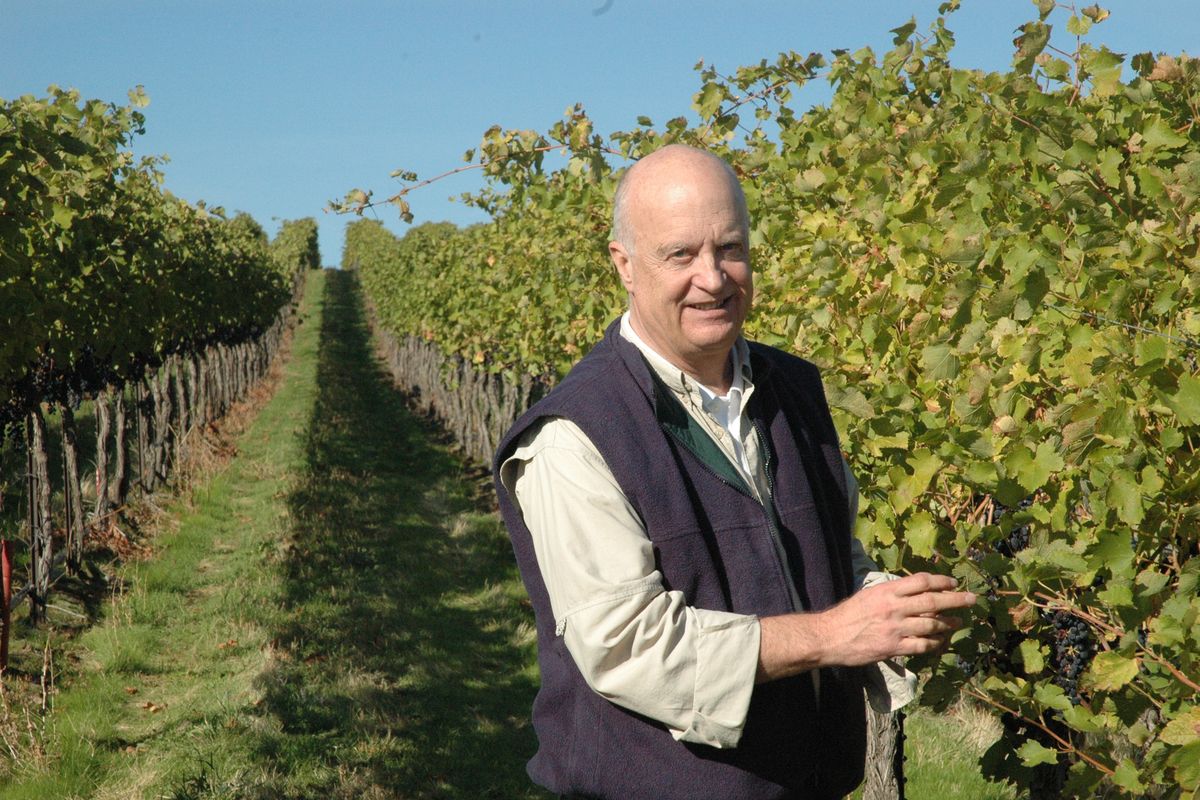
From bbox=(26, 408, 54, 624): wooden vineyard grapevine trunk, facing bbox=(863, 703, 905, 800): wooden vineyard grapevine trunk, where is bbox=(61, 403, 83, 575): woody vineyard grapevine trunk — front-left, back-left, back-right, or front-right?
back-left

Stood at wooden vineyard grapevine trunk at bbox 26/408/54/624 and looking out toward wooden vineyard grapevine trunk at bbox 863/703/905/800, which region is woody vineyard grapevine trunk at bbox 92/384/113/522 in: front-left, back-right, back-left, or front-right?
back-left

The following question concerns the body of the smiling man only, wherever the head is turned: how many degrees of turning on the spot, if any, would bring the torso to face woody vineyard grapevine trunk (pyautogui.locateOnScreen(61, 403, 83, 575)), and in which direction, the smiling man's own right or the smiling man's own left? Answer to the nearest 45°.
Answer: approximately 180°

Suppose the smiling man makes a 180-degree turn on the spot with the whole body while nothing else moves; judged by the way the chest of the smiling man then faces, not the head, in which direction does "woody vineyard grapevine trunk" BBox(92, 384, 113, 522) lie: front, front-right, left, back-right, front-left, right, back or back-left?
front

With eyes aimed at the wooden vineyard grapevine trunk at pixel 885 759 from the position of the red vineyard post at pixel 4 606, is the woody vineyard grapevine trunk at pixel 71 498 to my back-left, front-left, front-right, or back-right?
back-left

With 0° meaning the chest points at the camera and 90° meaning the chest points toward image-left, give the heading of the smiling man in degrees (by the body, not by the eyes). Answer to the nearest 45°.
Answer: approximately 315°

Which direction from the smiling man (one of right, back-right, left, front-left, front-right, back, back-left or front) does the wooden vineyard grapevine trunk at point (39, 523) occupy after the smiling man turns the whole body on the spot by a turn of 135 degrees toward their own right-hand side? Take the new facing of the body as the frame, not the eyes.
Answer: front-right

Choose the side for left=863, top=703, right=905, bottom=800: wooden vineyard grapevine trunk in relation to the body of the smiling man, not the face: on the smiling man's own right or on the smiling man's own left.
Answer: on the smiling man's own left
